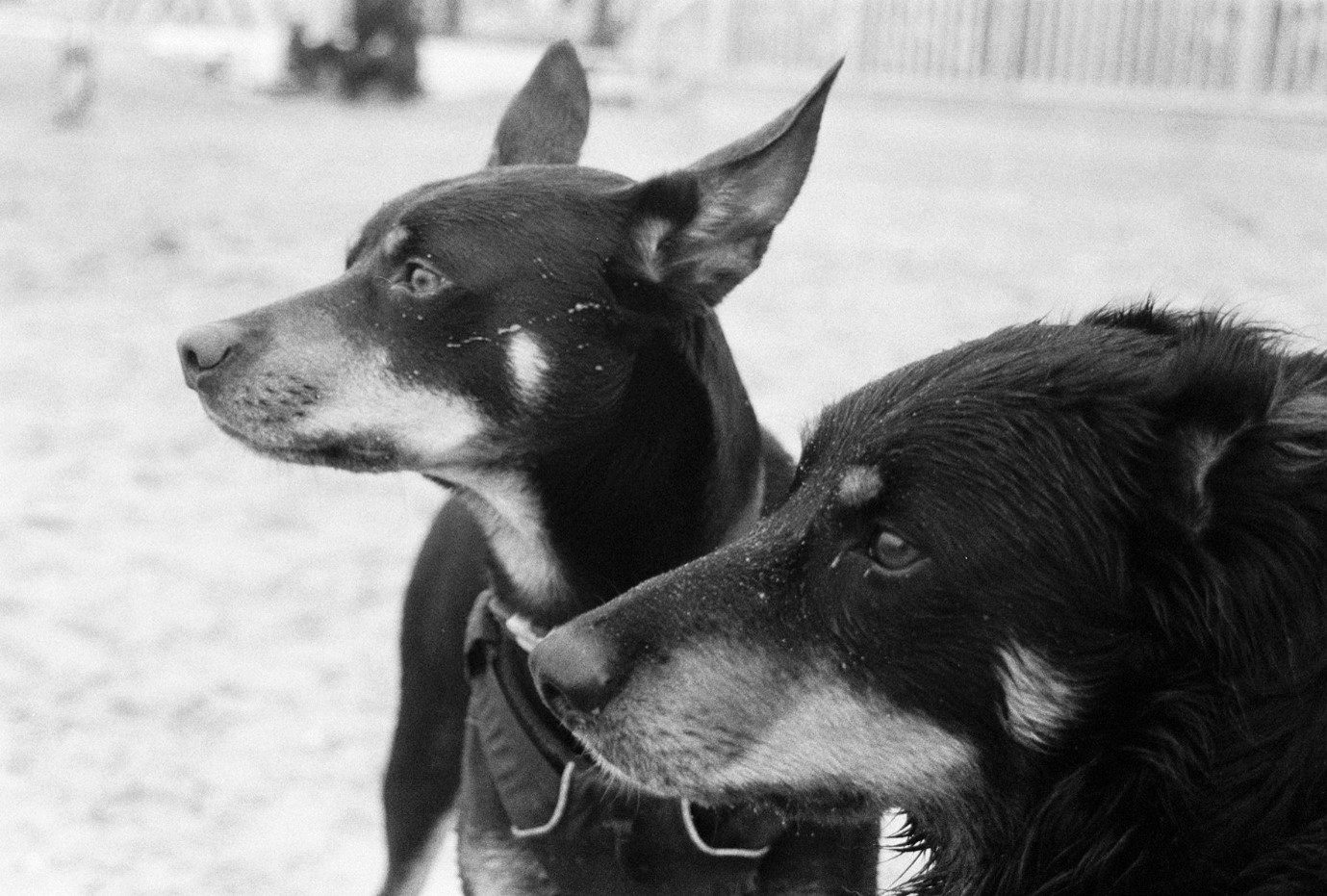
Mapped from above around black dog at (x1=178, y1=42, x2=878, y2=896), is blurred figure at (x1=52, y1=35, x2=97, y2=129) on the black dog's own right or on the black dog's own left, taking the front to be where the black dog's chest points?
on the black dog's own right

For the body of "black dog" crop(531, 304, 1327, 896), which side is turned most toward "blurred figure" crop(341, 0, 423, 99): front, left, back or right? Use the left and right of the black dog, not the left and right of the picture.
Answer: right

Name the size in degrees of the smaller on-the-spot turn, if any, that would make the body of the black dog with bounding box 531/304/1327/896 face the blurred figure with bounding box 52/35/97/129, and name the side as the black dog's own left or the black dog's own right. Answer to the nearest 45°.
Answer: approximately 45° to the black dog's own right

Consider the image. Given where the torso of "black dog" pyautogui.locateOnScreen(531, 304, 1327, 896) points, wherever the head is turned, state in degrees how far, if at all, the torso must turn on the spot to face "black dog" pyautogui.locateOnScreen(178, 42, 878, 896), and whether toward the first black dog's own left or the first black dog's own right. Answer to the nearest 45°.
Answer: approximately 45° to the first black dog's own right

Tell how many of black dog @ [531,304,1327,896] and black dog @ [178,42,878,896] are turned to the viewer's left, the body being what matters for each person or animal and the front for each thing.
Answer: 2

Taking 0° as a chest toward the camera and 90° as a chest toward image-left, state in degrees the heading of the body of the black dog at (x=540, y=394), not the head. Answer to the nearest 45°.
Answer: approximately 90°

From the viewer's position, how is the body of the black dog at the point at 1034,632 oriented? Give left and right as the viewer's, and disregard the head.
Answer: facing to the left of the viewer

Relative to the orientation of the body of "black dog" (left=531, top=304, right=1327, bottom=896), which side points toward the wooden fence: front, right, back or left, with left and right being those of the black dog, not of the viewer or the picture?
right
